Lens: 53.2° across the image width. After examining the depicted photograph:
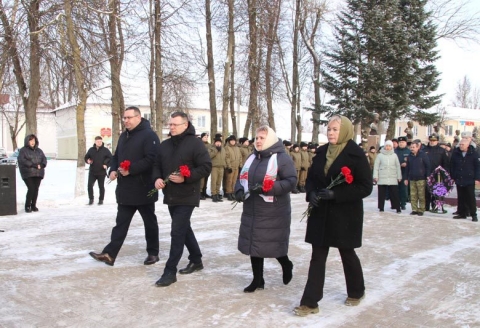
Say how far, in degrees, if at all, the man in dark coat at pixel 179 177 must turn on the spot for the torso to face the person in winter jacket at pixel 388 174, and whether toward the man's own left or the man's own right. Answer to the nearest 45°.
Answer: approximately 180°

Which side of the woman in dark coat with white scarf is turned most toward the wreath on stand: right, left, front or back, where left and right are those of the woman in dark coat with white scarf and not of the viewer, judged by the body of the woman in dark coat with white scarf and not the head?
back

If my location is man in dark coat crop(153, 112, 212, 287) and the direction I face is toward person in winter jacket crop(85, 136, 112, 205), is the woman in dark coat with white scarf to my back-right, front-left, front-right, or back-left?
back-right

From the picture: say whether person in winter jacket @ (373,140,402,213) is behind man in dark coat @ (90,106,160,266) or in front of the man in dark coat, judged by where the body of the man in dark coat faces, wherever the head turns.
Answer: behind

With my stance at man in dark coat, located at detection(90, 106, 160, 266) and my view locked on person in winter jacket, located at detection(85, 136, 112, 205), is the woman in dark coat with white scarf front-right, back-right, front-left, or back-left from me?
back-right

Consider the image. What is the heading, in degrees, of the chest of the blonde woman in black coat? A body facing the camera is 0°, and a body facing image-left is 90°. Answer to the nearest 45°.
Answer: approximately 45°

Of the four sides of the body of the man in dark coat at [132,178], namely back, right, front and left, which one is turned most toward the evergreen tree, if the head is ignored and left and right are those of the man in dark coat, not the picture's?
back

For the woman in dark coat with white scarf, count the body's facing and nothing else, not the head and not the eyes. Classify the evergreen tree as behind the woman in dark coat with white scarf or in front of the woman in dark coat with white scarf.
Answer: behind

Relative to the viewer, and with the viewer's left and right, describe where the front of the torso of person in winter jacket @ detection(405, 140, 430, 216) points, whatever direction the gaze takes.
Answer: facing the viewer and to the left of the viewer

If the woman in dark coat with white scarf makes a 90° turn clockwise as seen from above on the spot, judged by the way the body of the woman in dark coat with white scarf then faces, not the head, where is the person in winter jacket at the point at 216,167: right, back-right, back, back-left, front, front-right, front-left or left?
front-right

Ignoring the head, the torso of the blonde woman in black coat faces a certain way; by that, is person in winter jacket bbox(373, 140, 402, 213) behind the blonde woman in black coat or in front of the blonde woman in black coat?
behind

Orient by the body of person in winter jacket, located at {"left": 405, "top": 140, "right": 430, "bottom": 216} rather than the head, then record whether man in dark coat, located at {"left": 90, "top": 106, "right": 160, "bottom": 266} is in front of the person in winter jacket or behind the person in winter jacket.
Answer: in front

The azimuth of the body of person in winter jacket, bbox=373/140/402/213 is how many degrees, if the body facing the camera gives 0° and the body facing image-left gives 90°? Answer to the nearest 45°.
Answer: approximately 0°
